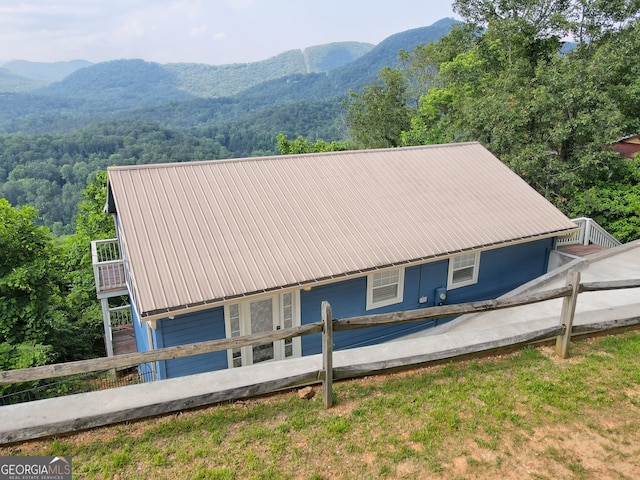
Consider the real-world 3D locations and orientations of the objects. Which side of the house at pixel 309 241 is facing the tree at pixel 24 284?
right

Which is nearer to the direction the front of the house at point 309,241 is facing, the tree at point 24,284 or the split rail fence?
the split rail fence

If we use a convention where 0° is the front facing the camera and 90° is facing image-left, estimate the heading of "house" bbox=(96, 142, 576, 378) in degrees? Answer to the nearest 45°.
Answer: approximately 0°

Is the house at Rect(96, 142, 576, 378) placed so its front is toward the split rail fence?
yes

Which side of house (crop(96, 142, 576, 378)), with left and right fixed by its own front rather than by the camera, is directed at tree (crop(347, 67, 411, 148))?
back
